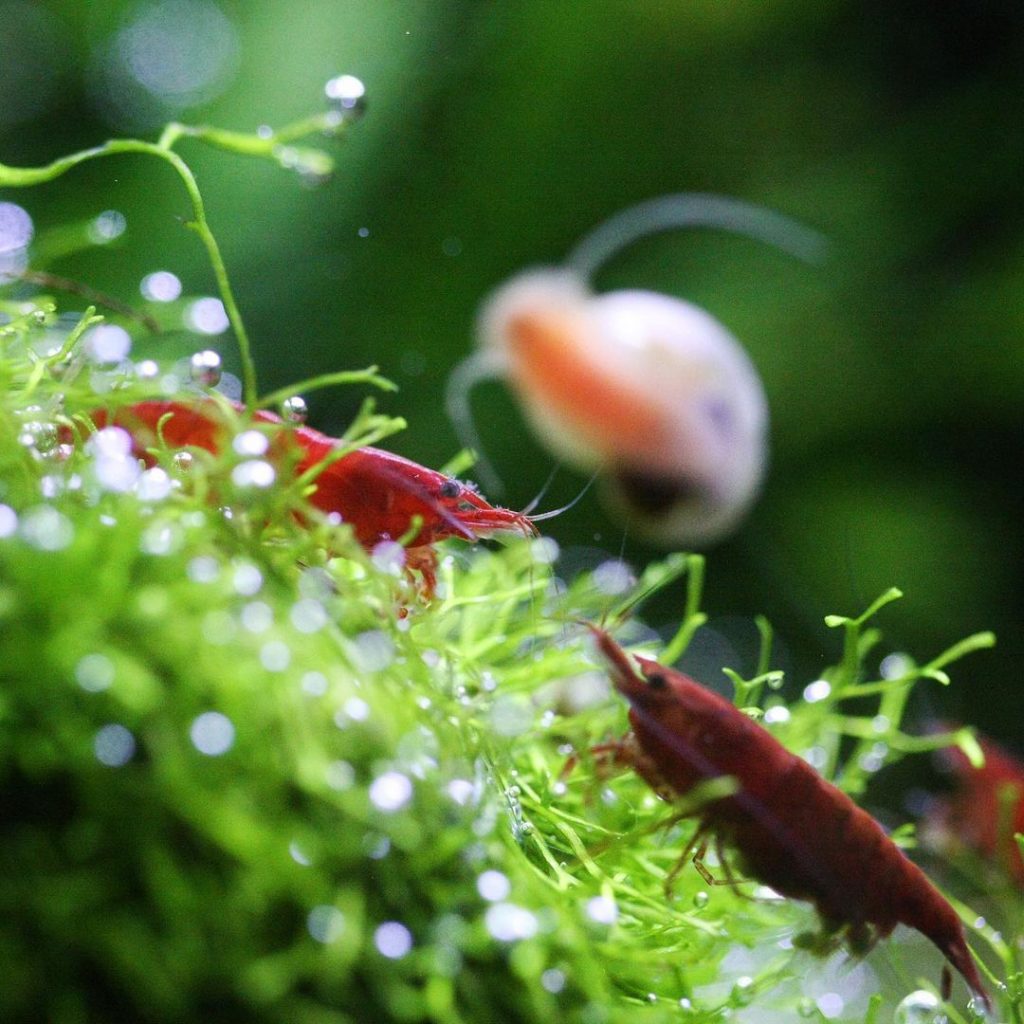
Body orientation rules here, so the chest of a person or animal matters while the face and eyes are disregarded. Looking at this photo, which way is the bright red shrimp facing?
to the viewer's right

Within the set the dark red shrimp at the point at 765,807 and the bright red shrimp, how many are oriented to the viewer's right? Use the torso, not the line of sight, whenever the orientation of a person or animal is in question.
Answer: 1

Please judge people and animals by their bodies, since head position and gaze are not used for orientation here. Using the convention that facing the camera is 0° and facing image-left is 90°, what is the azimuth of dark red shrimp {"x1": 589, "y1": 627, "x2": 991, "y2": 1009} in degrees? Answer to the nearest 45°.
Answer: approximately 90°

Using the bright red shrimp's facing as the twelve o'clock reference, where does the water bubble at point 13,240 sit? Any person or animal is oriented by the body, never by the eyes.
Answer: The water bubble is roughly at 6 o'clock from the bright red shrimp.

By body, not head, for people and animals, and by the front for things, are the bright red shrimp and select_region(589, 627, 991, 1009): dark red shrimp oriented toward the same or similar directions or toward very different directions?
very different directions
